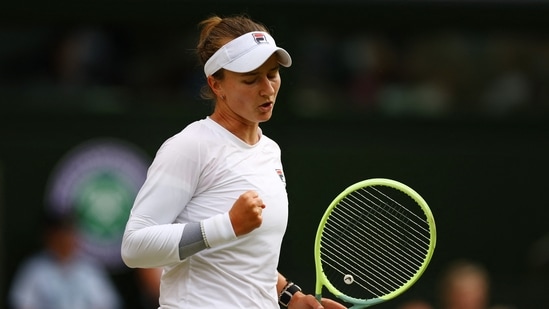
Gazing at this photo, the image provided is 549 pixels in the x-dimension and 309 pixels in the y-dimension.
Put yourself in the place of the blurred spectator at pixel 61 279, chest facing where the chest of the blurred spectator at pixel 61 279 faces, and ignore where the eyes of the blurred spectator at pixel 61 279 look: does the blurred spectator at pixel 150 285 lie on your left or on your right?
on your left

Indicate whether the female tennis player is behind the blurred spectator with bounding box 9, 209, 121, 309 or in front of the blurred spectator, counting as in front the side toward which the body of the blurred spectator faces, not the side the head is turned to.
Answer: in front

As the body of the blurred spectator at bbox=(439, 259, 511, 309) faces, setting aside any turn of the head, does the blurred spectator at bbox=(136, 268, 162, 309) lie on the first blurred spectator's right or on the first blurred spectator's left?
on the first blurred spectator's right

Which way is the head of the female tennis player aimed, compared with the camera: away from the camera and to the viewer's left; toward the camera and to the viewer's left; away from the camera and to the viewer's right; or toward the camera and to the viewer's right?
toward the camera and to the viewer's right

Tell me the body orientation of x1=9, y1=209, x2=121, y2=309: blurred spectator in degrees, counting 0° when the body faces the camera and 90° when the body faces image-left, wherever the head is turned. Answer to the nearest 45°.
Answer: approximately 0°

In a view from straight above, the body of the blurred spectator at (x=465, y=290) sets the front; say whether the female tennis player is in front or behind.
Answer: in front

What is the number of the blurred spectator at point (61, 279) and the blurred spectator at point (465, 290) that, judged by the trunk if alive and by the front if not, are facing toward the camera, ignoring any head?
2

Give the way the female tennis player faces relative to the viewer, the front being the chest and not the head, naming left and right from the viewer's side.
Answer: facing the viewer and to the right of the viewer
